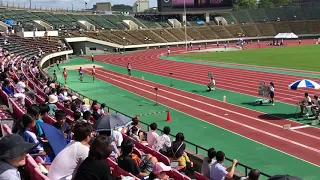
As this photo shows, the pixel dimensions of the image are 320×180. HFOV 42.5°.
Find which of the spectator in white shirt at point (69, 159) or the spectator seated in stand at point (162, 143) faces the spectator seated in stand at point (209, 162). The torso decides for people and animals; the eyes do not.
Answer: the spectator in white shirt

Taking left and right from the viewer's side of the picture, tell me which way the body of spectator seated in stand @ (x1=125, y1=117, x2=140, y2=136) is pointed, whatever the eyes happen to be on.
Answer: facing to the right of the viewer

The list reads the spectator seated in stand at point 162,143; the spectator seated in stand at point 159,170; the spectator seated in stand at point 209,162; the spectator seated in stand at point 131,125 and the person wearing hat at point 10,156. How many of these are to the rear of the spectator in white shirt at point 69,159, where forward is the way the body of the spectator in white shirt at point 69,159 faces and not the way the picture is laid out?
1

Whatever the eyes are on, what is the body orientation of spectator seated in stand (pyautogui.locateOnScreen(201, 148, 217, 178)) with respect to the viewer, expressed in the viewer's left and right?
facing away from the viewer and to the right of the viewer

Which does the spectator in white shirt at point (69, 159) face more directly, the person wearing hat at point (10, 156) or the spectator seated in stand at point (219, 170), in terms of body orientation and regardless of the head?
the spectator seated in stand

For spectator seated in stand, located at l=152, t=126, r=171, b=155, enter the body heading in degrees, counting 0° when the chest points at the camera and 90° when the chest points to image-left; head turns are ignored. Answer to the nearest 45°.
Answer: approximately 225°

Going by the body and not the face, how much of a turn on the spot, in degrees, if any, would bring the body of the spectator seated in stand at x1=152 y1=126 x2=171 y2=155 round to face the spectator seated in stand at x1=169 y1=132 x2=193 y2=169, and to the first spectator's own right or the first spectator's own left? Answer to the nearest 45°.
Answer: approximately 90° to the first spectator's own right

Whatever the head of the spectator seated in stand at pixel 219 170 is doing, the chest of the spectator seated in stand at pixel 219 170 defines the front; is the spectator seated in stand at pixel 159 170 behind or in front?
behind

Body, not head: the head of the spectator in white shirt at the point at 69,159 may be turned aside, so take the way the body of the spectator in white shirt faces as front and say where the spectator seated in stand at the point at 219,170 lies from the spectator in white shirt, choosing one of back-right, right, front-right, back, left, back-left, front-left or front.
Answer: front

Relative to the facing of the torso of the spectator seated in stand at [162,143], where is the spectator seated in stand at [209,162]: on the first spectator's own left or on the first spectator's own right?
on the first spectator's own right

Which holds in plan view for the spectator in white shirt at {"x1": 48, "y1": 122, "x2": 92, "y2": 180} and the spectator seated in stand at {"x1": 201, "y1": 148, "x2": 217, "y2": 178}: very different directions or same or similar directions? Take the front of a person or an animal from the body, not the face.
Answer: same or similar directions

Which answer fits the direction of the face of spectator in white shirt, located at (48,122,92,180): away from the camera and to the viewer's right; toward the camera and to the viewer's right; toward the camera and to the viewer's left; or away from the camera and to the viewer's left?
away from the camera and to the viewer's right

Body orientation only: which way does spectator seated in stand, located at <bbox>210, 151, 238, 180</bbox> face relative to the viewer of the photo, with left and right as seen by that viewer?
facing away from the viewer and to the right of the viewer

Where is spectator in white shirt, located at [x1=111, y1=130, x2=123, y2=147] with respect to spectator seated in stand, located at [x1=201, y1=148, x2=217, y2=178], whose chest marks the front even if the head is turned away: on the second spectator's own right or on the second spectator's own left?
on the second spectator's own left

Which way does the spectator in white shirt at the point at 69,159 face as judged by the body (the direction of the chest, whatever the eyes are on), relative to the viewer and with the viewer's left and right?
facing away from the viewer and to the right of the viewer

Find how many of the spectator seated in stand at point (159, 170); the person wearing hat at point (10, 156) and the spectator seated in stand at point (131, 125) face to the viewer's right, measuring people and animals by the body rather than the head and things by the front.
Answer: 3
